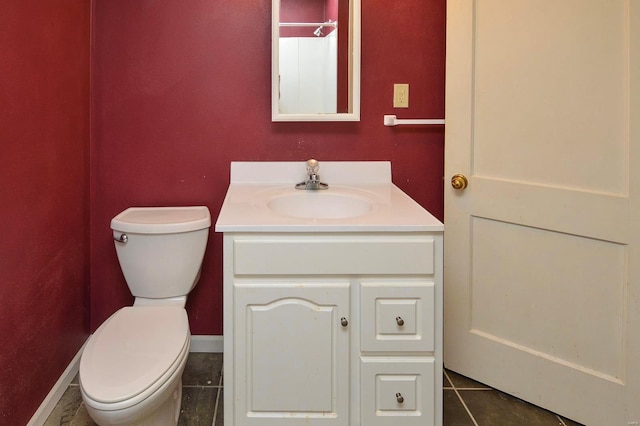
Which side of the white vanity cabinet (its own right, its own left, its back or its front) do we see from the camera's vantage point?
front
